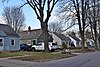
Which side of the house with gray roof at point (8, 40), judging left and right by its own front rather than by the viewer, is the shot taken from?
front
